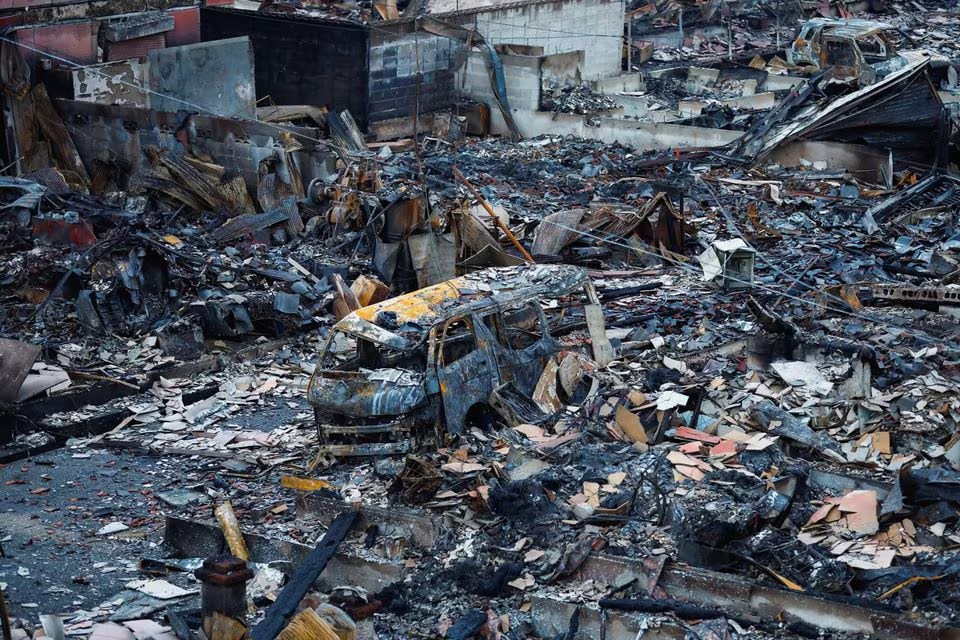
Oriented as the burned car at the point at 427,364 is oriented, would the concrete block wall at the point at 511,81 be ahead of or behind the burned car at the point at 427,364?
behind

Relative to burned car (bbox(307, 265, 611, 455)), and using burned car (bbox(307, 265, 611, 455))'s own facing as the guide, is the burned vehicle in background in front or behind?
behind

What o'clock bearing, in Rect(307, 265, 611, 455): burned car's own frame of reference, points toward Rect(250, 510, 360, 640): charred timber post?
The charred timber post is roughly at 11 o'clock from the burned car.

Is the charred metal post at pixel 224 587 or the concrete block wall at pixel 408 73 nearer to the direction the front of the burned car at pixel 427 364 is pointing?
the charred metal post

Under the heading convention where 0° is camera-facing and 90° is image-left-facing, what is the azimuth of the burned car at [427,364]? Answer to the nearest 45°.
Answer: approximately 45°

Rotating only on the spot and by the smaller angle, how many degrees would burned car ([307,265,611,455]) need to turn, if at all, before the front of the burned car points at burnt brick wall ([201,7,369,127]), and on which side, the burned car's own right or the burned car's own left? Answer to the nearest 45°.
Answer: approximately 135° to the burned car's own right

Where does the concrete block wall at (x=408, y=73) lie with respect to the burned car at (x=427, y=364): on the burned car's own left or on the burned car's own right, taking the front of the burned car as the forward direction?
on the burned car's own right

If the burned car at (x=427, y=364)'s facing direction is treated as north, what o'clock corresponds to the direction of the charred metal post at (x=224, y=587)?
The charred metal post is roughly at 11 o'clock from the burned car.

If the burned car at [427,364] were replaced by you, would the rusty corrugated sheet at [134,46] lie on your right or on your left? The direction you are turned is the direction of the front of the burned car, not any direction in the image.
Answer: on your right
